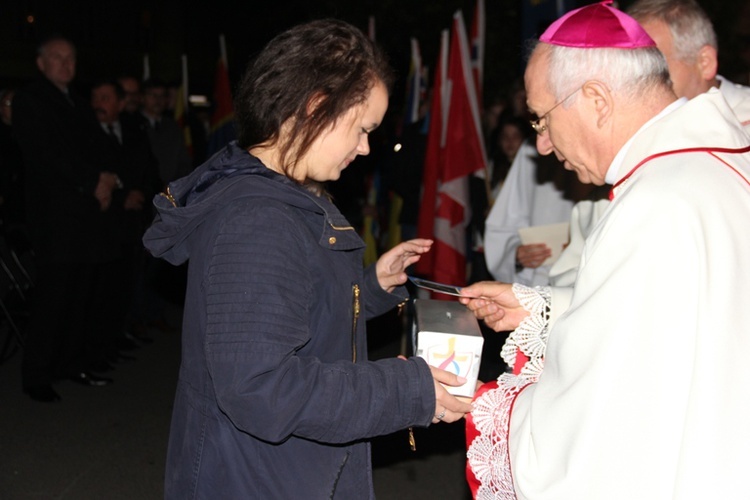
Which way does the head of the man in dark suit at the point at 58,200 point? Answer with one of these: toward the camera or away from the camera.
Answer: toward the camera

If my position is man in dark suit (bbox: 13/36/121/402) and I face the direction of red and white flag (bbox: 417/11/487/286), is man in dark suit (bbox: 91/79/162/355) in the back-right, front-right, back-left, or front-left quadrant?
front-left

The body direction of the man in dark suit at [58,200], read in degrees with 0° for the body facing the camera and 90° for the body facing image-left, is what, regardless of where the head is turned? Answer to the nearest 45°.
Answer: approximately 315°

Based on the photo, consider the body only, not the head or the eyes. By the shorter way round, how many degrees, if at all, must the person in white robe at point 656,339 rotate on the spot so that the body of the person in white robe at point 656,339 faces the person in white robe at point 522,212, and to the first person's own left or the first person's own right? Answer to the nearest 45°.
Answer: approximately 90° to the first person's own right

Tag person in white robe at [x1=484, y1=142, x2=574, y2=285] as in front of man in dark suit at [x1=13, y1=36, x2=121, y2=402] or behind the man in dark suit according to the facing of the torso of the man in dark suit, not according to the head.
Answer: in front

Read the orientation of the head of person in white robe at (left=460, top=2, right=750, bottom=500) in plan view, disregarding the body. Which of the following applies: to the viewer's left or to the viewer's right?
to the viewer's left

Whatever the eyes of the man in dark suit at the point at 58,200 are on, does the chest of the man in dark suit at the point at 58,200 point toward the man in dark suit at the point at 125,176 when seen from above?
no

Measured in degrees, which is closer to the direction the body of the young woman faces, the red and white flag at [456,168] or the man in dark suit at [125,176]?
the red and white flag

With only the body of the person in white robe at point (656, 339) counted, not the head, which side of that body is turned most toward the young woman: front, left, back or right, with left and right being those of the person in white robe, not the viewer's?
front

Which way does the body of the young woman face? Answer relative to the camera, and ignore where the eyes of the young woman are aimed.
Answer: to the viewer's right

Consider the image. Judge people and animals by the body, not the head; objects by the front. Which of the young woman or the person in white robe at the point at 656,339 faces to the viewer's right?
the young woman

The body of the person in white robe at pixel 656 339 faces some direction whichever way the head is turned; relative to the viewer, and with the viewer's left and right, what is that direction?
facing to the left of the viewer

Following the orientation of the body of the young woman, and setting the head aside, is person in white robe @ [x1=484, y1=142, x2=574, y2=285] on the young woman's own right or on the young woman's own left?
on the young woman's own left

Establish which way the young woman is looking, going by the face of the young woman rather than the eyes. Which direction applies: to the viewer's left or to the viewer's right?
to the viewer's right
